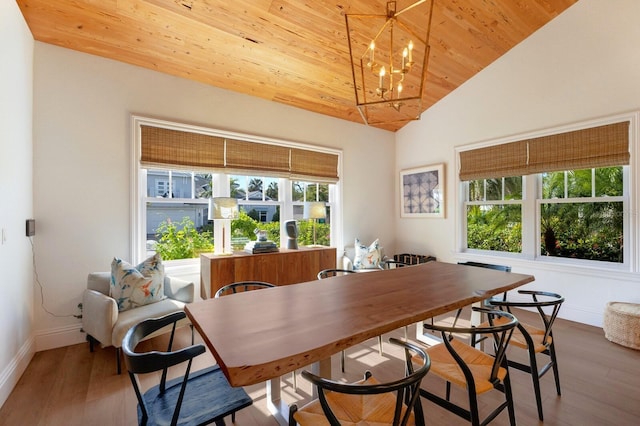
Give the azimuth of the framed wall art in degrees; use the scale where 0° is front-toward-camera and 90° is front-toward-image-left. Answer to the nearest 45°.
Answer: approximately 45°

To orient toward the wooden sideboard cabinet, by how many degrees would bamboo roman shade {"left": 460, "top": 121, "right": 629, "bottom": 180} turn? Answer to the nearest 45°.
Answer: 0° — it already faces it

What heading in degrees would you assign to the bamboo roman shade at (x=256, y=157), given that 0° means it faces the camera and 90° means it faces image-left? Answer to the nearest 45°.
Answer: approximately 315°

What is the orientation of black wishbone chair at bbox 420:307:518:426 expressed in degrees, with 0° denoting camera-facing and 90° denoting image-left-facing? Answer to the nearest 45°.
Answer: approximately 135°

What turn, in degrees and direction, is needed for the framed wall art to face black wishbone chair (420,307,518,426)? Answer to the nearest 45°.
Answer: approximately 45° to its left

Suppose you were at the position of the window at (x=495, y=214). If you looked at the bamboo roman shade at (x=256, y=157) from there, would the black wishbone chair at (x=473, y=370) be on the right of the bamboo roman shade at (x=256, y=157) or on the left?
left
